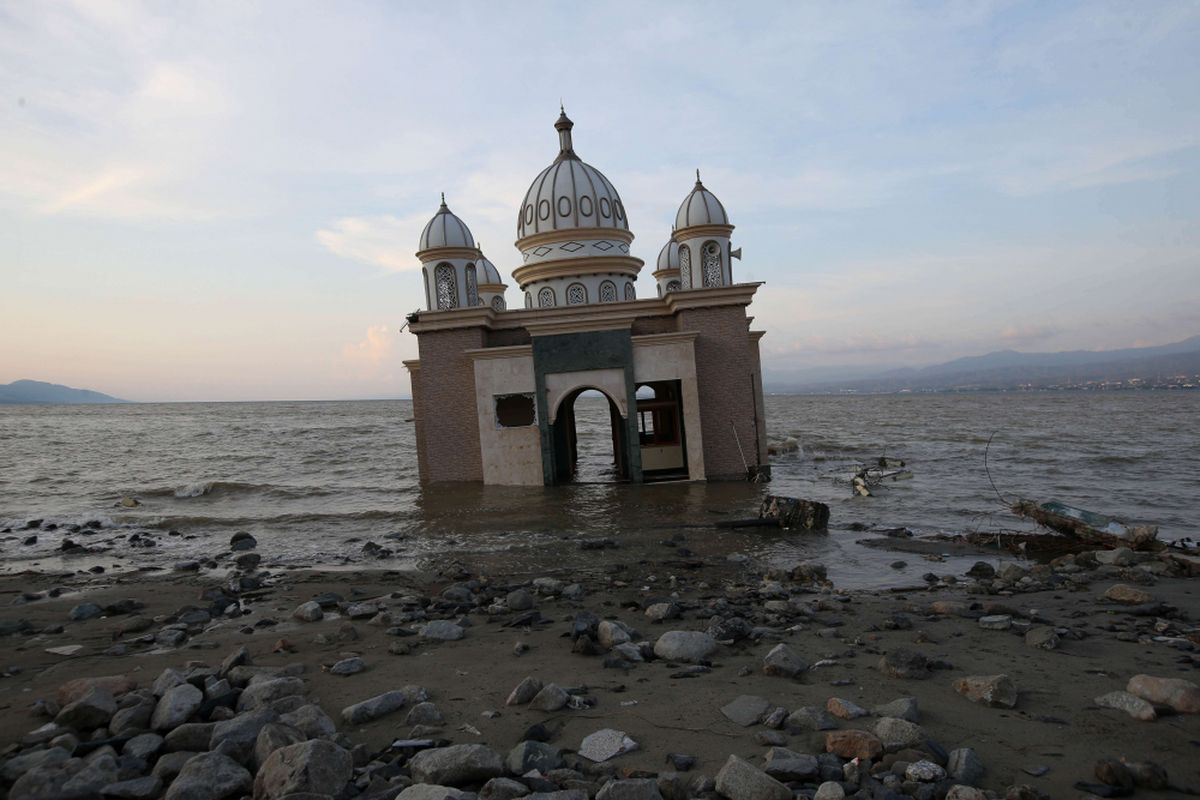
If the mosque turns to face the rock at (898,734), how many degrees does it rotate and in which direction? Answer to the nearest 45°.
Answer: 0° — it already faces it

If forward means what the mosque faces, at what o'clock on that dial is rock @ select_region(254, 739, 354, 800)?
The rock is roughly at 12 o'clock from the mosque.

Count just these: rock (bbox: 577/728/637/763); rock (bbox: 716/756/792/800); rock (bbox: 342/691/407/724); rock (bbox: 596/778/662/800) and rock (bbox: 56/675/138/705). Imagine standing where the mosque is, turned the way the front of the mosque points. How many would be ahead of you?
5

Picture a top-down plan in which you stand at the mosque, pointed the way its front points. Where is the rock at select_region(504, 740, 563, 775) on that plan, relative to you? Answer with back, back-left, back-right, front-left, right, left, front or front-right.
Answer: front

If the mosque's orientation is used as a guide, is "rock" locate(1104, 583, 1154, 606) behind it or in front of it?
in front

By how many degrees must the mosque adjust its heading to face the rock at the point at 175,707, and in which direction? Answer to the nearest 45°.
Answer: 0° — it already faces it

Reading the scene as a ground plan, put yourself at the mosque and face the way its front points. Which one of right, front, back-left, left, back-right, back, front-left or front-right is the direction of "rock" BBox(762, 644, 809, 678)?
front

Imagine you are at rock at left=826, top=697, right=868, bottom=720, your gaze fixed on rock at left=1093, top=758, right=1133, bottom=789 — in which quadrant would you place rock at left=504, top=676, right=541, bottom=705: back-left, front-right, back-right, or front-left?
back-right

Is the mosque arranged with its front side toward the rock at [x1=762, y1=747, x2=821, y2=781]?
yes

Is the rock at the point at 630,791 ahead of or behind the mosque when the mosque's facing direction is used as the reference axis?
ahead

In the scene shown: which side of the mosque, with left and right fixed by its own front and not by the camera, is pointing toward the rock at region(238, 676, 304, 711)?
front

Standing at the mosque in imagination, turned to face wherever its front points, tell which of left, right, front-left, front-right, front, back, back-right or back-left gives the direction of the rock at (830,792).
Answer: front

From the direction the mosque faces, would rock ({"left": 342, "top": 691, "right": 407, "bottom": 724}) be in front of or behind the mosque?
in front

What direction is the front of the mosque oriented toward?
toward the camera

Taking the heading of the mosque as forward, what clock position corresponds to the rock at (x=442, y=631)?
The rock is roughly at 12 o'clock from the mosque.
